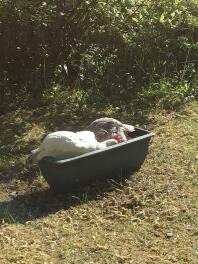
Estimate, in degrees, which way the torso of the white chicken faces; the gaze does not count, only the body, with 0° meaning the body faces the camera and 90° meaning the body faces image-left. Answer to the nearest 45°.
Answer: approximately 270°

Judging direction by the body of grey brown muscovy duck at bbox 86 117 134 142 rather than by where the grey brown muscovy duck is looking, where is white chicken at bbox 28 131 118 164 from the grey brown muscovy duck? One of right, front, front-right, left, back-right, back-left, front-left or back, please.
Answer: back-right

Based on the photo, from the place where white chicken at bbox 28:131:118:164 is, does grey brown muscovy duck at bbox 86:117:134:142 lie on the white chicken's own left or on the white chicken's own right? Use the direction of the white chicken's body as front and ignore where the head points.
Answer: on the white chicken's own left

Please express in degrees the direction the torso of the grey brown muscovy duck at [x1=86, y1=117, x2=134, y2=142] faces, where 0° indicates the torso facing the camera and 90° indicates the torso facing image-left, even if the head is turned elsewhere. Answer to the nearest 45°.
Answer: approximately 270°
